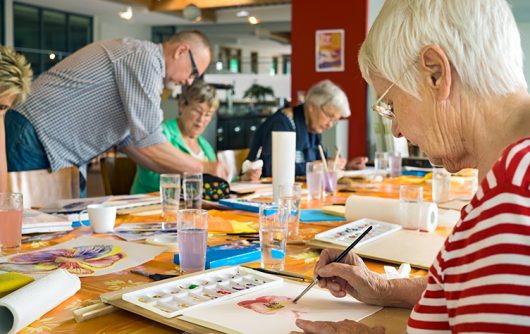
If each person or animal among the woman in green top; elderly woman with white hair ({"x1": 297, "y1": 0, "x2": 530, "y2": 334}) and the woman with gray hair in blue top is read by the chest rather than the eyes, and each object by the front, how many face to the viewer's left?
1

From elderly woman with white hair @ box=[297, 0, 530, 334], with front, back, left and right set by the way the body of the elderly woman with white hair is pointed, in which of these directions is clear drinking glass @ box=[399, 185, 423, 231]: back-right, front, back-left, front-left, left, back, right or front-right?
right

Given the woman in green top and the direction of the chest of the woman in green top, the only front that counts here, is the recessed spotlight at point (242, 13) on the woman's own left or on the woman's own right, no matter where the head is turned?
on the woman's own left

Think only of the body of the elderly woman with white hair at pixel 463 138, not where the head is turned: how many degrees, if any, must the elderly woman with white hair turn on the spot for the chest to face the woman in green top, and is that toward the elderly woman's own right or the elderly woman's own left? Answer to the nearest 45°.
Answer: approximately 45° to the elderly woman's own right

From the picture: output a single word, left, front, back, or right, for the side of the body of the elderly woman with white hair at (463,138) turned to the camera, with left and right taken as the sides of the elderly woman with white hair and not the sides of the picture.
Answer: left

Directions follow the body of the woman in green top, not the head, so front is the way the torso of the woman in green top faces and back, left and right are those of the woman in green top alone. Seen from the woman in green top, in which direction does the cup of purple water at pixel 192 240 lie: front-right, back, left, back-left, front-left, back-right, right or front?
front-right

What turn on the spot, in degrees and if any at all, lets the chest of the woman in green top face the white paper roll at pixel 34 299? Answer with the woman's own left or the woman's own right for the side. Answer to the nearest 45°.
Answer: approximately 45° to the woman's own right

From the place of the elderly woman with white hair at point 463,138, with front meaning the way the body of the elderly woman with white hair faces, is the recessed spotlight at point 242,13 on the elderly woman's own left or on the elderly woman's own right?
on the elderly woman's own right

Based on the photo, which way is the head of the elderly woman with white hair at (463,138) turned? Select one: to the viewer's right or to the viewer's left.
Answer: to the viewer's left

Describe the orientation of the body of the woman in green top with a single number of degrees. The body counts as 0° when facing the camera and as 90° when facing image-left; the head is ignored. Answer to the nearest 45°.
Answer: approximately 315°

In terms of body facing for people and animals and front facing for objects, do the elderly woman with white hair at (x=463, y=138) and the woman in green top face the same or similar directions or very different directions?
very different directions

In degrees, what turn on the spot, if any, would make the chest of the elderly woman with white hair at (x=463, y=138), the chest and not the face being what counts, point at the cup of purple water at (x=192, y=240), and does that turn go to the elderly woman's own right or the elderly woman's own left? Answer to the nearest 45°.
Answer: approximately 45° to the elderly woman's own right
